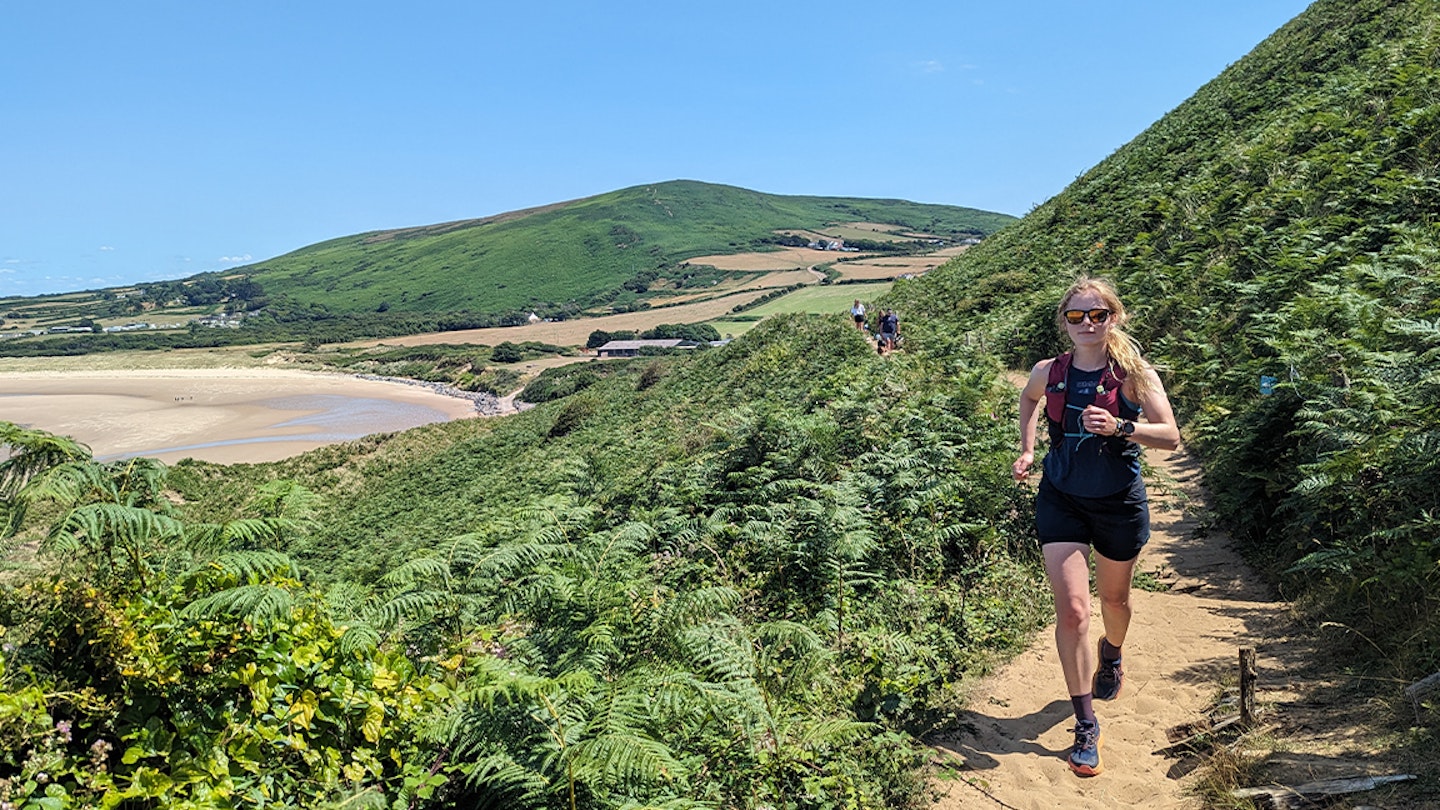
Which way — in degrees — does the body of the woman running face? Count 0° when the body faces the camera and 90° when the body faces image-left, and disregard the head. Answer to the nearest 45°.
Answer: approximately 0°

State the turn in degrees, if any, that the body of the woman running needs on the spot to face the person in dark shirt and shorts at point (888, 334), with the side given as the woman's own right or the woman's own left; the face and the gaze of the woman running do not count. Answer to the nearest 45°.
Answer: approximately 180°
